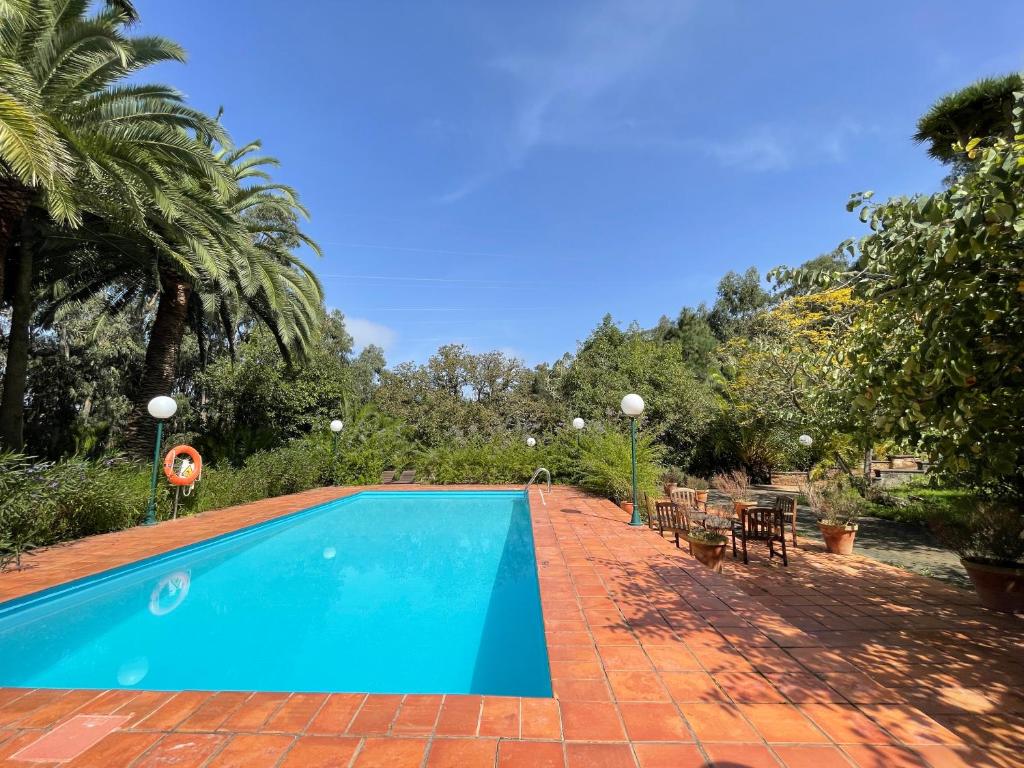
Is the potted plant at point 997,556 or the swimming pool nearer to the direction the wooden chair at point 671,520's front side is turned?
the potted plant

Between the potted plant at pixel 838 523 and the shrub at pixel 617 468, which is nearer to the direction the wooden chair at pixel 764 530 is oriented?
the shrub

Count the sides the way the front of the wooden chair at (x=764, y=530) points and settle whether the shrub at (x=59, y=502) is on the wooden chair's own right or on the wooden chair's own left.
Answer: on the wooden chair's own left

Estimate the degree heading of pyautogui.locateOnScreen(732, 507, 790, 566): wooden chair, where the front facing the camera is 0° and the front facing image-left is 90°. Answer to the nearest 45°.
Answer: approximately 135°

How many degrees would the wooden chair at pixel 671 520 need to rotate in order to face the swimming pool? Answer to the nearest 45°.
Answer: approximately 180°

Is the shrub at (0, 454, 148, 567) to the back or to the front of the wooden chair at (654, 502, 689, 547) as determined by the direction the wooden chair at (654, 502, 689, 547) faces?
to the back

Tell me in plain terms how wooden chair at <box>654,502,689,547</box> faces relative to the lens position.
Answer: facing away from the viewer and to the right of the viewer

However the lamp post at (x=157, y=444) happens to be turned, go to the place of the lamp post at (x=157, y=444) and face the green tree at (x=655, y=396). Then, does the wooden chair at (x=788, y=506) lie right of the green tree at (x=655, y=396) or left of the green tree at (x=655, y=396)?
right

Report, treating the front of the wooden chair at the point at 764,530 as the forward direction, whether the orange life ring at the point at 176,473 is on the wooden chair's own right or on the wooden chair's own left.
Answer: on the wooden chair's own left

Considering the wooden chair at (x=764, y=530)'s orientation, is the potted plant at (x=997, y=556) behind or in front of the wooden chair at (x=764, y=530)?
behind

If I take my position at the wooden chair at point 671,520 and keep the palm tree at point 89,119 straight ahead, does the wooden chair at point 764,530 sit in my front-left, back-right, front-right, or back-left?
back-left
